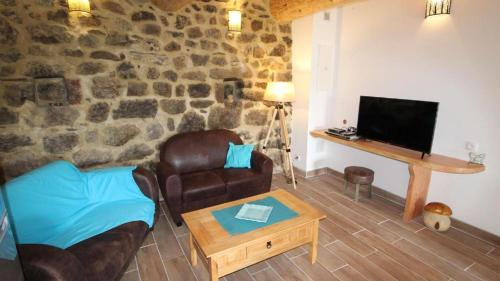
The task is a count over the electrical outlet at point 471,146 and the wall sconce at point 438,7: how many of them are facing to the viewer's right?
0

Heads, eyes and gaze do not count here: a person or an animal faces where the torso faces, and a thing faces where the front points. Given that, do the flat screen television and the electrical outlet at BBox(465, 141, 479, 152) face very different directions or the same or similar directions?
same or similar directions

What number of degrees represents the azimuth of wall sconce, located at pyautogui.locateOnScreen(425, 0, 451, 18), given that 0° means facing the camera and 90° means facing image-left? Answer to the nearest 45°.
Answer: approximately 45°

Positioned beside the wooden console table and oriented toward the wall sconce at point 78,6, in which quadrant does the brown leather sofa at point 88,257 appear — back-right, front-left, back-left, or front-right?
front-left

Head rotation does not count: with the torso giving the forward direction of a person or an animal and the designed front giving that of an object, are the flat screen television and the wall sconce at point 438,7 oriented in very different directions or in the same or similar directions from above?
same or similar directions

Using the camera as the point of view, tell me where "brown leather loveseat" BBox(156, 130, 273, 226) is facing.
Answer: facing the viewer and to the right of the viewer

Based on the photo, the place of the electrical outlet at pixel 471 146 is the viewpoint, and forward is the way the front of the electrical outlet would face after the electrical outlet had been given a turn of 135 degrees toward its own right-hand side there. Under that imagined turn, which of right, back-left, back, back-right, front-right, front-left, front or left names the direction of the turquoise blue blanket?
back-left

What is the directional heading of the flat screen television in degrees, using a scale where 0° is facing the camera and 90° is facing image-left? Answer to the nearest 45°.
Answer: approximately 45°

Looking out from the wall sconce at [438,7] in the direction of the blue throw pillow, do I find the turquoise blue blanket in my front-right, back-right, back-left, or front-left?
front-left

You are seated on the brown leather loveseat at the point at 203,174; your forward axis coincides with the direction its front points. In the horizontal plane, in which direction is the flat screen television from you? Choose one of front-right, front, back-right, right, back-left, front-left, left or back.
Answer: front-left

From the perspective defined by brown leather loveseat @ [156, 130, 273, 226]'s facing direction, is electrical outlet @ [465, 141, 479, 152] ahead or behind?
ahead

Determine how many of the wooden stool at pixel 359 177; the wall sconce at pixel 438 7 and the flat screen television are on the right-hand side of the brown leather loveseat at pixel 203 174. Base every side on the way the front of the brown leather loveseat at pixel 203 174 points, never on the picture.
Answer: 0

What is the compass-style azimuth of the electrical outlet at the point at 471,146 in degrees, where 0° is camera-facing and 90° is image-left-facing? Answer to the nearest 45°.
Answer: approximately 45°

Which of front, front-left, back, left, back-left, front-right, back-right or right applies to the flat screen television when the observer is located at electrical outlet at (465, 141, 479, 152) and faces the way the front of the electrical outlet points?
front-right

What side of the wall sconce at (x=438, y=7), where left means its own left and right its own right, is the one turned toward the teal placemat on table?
front

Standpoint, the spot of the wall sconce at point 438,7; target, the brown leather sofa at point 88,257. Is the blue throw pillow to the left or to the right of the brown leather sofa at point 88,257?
right
